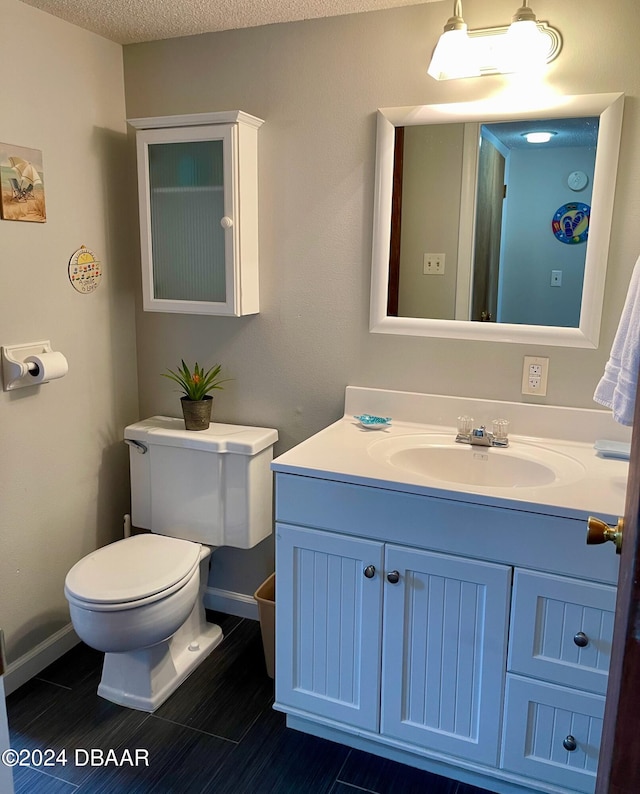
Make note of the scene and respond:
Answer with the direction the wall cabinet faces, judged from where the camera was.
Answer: facing the viewer and to the left of the viewer

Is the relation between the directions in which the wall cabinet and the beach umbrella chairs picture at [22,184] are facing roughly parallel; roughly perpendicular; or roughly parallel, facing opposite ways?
roughly perpendicular

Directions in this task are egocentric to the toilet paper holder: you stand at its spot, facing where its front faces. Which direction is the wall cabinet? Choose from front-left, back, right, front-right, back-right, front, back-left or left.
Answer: front-left

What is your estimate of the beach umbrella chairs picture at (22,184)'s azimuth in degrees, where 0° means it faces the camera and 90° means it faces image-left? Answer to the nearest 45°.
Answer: approximately 315°

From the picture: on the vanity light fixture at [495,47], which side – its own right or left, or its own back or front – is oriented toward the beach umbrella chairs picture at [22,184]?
right

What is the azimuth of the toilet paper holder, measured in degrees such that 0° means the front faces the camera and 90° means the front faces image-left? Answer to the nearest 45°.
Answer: approximately 315°

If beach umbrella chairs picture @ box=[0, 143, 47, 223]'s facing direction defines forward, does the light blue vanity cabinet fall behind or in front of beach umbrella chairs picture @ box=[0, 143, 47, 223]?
in front

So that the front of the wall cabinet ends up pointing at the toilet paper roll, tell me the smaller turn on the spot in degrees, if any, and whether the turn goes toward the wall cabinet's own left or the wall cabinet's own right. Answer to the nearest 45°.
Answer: approximately 45° to the wall cabinet's own right

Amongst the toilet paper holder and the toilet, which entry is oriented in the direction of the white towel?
the toilet paper holder

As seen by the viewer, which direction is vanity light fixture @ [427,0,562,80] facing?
toward the camera

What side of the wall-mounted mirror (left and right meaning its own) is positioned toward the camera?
front

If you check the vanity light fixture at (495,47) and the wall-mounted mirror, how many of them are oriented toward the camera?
2
